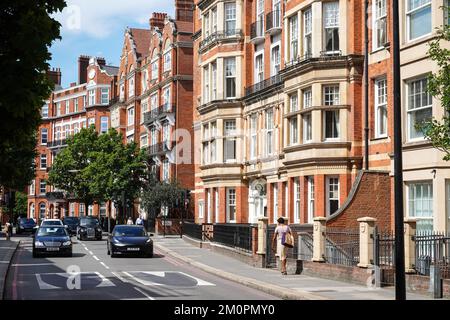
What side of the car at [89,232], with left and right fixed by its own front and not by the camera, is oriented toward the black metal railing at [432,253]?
front

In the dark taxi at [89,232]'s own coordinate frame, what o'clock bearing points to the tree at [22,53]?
The tree is roughly at 12 o'clock from the dark taxi.

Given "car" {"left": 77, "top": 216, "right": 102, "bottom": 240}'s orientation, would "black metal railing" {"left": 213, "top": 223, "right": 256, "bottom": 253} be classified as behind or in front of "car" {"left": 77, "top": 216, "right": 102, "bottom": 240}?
in front

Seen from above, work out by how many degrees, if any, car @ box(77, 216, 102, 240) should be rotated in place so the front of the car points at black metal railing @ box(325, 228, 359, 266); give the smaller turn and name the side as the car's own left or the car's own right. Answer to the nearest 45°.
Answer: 0° — it already faces it

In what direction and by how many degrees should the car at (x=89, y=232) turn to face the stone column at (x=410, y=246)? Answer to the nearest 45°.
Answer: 0° — it already faces it

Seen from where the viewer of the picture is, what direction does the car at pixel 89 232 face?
facing the viewer

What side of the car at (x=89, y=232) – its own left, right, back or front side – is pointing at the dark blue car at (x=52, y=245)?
front
